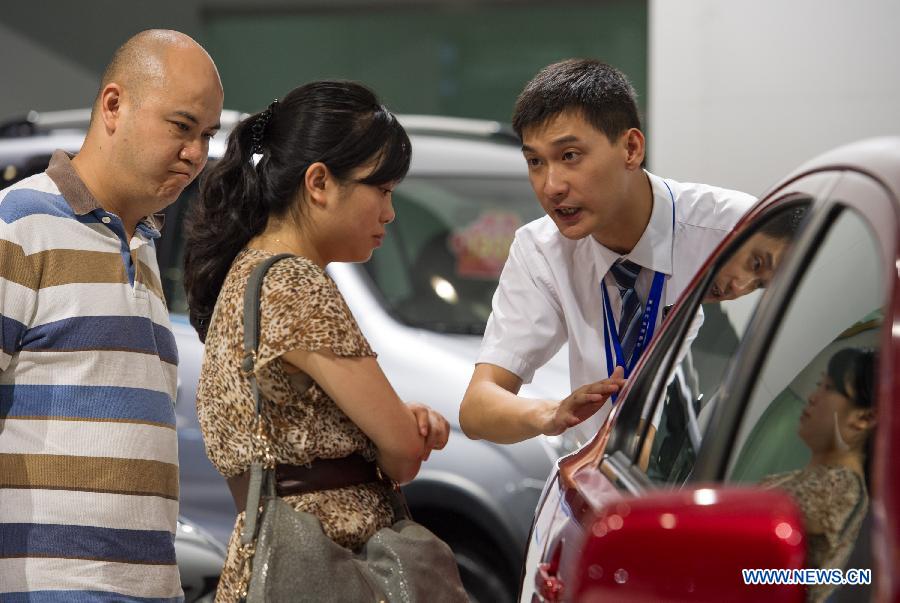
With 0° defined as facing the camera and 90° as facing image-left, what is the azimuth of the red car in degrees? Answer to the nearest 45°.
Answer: approximately 315°

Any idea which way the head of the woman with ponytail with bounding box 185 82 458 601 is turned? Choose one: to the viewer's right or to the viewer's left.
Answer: to the viewer's right

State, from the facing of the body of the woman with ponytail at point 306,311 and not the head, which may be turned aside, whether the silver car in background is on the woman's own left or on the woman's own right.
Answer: on the woman's own left

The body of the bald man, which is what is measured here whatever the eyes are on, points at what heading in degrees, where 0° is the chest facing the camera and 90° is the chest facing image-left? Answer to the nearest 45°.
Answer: approximately 315°

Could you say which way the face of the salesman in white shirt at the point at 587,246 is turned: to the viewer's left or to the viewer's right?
to the viewer's left

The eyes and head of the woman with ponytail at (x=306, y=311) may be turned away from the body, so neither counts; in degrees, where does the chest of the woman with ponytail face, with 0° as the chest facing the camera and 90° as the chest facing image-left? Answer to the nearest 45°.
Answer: approximately 270°

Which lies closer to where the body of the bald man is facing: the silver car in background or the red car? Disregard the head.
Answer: the red car

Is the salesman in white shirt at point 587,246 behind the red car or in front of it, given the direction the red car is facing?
behind
